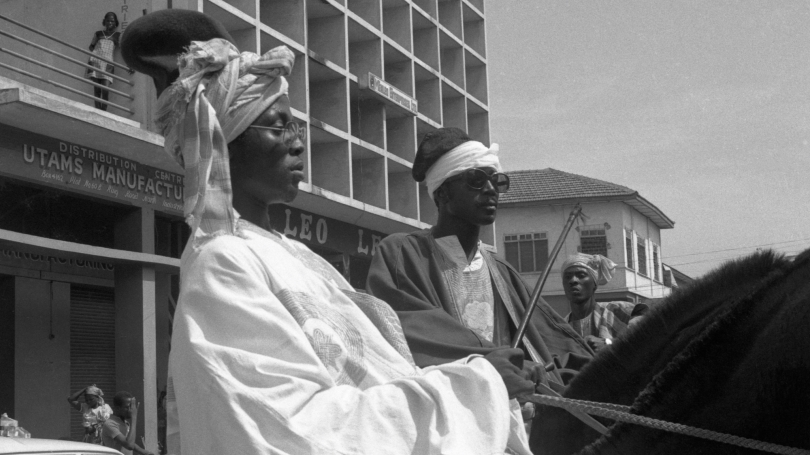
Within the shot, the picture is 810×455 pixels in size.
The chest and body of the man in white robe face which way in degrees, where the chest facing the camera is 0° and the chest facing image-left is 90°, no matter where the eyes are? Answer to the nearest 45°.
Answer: approximately 270°

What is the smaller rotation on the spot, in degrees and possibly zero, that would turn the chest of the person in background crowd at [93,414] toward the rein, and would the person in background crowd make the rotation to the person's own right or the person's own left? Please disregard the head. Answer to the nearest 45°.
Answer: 0° — they already face it

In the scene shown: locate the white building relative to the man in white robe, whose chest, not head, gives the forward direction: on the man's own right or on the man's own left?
on the man's own left

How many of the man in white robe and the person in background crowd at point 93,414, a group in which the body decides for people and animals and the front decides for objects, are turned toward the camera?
1

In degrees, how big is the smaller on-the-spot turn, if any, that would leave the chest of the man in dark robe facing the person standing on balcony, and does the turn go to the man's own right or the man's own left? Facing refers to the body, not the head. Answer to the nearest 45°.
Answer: approximately 180°

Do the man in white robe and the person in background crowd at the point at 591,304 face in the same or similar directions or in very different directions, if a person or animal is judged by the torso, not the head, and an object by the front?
very different directions

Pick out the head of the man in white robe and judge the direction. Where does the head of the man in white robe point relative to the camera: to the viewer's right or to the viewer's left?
to the viewer's right

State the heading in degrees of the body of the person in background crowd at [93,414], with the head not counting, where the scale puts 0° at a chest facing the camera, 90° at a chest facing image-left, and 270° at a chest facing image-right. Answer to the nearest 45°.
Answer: approximately 0°

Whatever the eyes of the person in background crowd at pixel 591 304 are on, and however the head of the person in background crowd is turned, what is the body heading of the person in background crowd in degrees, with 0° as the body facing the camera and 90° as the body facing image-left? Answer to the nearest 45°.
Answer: approximately 45°

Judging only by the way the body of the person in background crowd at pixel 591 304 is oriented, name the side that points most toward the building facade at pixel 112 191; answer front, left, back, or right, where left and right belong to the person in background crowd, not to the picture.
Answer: right

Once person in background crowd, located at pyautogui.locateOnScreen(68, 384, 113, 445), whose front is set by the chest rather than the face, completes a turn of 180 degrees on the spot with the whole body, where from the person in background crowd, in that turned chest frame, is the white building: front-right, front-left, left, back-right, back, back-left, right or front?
front-right
